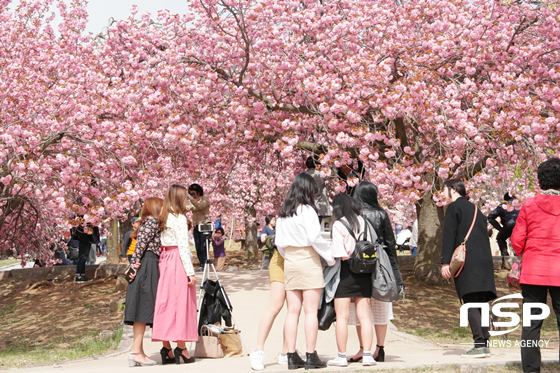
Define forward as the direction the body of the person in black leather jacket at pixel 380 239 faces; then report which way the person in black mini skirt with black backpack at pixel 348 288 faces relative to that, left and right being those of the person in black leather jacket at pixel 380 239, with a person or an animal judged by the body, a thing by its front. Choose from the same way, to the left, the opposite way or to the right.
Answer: the same way

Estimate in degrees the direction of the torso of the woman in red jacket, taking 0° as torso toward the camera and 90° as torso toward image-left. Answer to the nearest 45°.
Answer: approximately 180°

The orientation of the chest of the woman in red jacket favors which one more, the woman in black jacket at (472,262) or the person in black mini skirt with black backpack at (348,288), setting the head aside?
the woman in black jacket

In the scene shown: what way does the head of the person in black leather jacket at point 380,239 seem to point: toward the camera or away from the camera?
away from the camera

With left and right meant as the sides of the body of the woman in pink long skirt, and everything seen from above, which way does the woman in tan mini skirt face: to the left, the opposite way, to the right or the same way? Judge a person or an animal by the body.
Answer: the same way

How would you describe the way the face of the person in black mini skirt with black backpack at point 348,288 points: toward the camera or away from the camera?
away from the camera

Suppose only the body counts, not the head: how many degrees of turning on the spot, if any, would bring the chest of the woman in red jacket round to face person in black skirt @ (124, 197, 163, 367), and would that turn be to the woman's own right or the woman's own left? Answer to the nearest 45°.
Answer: approximately 90° to the woman's own left

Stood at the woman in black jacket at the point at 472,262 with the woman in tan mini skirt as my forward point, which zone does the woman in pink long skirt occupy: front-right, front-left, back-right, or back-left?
front-right

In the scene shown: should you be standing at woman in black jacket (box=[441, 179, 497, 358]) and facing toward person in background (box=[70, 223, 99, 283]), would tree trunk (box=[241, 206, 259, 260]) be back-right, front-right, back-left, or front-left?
front-right

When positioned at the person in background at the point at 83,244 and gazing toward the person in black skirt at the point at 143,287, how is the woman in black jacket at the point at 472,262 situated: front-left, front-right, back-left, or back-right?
front-left

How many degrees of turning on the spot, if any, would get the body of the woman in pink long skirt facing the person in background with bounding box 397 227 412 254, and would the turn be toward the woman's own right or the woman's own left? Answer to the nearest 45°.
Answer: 0° — they already face them

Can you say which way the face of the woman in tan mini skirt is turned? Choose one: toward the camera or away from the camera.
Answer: away from the camera

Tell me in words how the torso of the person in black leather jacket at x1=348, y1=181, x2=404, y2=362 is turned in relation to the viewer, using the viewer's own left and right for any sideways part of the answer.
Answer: facing away from the viewer and to the left of the viewer

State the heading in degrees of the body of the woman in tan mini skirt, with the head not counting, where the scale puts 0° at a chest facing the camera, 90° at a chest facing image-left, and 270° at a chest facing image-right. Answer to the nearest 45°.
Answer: approximately 225°

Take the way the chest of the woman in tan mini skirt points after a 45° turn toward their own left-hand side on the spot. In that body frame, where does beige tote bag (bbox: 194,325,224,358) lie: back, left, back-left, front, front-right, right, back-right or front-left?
front-left
